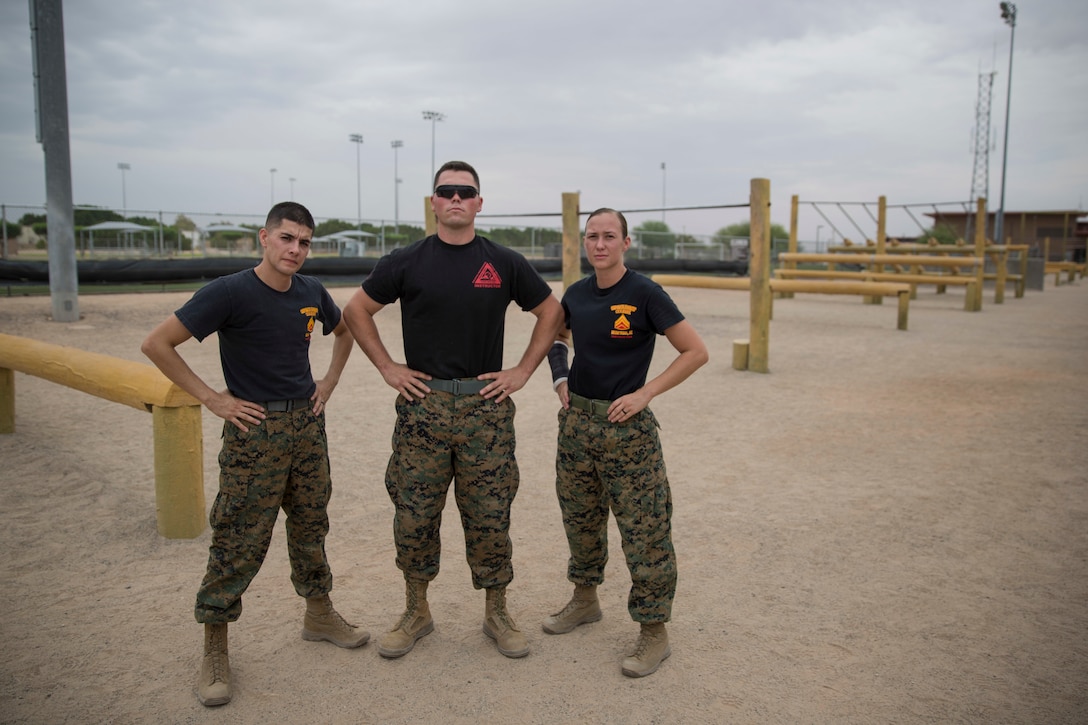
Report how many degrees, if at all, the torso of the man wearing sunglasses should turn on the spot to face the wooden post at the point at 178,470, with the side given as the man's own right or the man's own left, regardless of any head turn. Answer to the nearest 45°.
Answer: approximately 135° to the man's own right

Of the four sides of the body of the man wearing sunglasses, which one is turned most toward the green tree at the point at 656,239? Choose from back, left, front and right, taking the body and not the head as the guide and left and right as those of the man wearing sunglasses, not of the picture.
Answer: back

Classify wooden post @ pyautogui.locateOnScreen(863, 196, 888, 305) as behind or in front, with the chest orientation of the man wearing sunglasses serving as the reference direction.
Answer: behind

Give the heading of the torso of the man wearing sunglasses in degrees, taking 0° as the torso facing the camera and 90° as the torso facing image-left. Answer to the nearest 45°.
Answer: approximately 0°

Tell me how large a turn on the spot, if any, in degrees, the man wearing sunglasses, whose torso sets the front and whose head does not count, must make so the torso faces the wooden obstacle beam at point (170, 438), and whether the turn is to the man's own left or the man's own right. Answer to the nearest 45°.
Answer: approximately 135° to the man's own right

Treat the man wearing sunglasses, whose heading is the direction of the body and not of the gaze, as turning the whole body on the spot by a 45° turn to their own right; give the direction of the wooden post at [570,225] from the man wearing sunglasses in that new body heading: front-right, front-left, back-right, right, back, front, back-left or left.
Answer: back-right

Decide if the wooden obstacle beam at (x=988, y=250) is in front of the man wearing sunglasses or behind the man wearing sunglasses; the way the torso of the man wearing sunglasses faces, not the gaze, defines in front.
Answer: behind

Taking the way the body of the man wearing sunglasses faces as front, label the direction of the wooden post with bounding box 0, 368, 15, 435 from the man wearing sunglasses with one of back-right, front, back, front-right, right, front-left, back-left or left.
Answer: back-right

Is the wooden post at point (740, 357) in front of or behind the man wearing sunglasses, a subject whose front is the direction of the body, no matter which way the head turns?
behind
